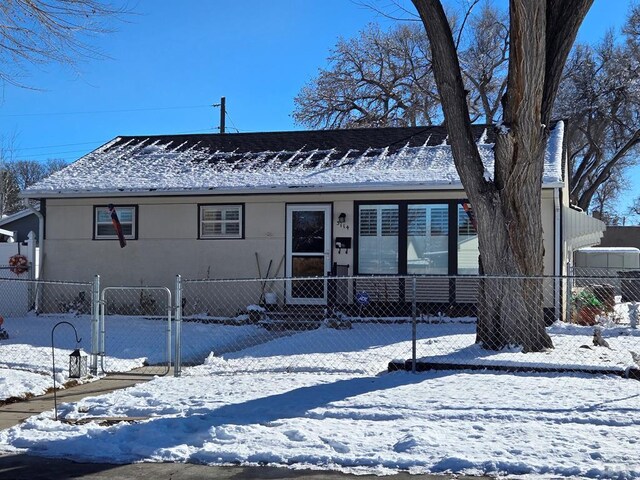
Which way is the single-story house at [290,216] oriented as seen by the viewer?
toward the camera

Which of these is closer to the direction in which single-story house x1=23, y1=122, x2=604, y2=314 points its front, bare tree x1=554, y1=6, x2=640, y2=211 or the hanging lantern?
the hanging lantern

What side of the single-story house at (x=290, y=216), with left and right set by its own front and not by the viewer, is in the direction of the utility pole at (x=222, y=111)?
back

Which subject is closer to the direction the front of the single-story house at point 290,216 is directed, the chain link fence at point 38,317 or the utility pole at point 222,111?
the chain link fence

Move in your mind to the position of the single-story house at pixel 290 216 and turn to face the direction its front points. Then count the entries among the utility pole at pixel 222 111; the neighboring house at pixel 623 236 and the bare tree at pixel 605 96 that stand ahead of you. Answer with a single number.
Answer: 0

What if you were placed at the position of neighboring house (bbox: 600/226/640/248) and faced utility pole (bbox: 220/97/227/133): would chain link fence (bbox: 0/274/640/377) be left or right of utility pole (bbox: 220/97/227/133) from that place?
left

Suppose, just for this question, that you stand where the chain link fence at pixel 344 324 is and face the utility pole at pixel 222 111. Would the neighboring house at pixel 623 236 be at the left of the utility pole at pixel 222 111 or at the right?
right

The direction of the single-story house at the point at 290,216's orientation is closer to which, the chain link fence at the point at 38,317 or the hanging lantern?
the hanging lantern

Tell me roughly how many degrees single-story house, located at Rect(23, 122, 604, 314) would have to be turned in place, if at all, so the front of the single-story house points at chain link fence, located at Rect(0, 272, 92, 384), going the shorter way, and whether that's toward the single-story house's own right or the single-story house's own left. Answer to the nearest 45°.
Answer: approximately 90° to the single-story house's own right

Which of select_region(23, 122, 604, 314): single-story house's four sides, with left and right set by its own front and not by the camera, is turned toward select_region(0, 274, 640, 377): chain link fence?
front

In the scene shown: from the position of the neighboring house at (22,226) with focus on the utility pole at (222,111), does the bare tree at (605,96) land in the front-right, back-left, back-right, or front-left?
front-right

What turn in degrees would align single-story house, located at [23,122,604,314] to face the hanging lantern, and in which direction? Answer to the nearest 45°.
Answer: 0° — it already faces it

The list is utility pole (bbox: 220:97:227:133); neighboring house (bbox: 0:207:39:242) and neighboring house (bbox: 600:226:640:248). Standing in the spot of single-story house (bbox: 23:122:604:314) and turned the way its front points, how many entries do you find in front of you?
0

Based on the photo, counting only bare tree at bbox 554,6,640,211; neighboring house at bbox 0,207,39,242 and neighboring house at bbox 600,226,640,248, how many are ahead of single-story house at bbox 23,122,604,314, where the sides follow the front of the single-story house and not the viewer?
0

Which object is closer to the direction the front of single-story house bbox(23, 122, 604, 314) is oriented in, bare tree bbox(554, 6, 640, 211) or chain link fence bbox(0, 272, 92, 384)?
the chain link fence

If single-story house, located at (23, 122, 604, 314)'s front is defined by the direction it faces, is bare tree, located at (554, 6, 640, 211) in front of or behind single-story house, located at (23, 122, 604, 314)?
behind

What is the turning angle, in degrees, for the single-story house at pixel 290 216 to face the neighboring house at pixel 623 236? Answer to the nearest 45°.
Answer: approximately 135° to its left
